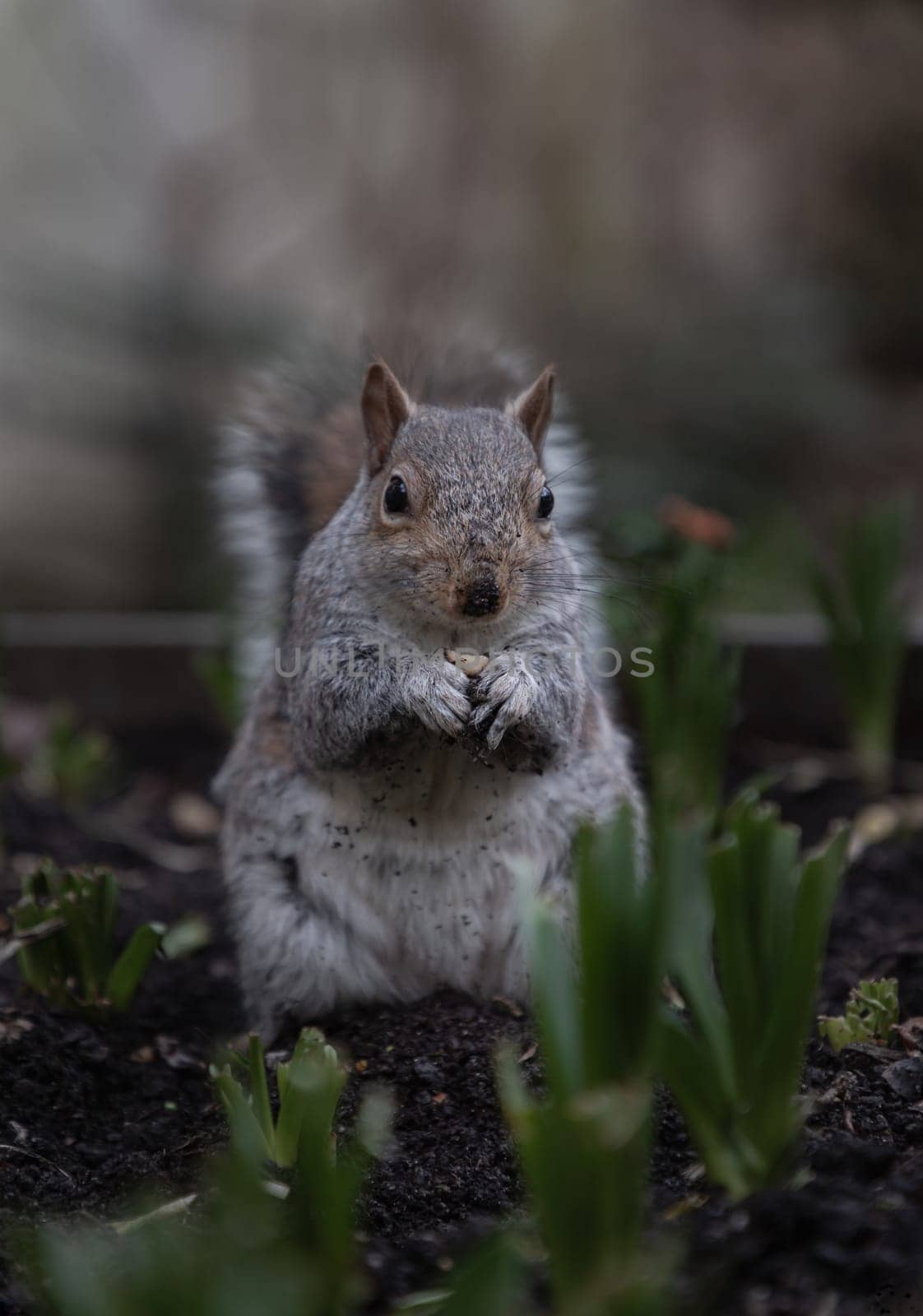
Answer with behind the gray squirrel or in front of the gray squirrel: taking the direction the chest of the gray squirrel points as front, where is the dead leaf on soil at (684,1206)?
in front

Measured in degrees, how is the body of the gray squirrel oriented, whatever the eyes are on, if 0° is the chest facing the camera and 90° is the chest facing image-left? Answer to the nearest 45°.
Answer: approximately 0°

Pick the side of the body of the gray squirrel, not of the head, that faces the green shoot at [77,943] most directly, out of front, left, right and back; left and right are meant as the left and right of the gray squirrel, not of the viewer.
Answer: right

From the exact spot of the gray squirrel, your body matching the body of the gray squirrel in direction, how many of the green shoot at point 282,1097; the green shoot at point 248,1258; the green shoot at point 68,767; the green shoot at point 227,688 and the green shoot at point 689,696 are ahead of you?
2

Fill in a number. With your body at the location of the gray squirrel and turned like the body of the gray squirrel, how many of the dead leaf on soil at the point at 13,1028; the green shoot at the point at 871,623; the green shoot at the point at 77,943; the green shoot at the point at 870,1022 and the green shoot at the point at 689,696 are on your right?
2

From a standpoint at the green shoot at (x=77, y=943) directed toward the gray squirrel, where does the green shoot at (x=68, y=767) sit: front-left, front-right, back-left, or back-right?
back-left

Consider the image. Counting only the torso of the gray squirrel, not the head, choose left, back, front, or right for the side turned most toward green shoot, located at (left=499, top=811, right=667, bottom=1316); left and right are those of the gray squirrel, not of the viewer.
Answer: front

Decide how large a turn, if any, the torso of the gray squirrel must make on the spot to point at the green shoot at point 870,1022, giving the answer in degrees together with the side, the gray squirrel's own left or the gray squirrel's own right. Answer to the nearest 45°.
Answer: approximately 90° to the gray squirrel's own left

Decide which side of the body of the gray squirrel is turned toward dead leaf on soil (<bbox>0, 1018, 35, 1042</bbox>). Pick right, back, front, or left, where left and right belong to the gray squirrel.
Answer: right

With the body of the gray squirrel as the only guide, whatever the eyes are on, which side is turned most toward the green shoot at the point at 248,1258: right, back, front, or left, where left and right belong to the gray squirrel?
front

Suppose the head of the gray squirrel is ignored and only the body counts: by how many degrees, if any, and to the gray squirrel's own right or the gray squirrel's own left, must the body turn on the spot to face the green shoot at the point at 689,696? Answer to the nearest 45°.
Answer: approximately 135° to the gray squirrel's own left

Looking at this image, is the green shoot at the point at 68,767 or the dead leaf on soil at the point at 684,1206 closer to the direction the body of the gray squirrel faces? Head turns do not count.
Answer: the dead leaf on soil
